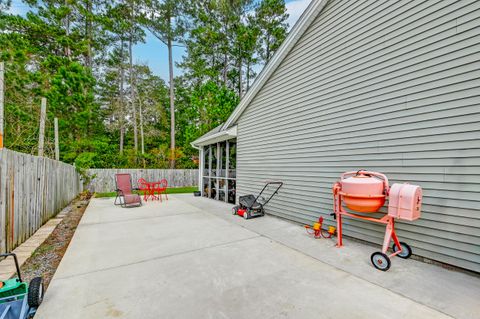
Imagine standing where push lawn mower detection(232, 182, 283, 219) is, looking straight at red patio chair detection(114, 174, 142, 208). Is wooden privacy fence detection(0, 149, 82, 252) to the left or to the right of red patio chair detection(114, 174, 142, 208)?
left

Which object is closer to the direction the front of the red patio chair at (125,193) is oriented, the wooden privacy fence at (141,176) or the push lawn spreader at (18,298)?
the push lawn spreader

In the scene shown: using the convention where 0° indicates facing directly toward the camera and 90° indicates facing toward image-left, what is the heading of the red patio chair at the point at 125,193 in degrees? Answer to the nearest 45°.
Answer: approximately 315°

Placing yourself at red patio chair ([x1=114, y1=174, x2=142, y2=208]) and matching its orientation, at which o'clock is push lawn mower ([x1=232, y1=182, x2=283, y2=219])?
The push lawn mower is roughly at 12 o'clock from the red patio chair.

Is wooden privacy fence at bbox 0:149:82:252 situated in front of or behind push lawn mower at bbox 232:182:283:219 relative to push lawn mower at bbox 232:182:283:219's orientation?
in front

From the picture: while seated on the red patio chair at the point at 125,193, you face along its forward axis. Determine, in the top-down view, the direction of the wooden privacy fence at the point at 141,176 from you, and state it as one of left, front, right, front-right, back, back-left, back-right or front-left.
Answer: back-left

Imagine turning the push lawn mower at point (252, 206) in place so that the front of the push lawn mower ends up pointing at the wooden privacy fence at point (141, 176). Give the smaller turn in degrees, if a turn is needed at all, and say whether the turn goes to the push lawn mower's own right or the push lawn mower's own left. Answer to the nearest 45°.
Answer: approximately 90° to the push lawn mower's own right

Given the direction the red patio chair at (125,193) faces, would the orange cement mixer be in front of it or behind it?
in front

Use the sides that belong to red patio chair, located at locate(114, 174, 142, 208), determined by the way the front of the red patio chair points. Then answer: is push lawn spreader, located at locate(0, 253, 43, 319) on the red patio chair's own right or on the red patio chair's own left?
on the red patio chair's own right

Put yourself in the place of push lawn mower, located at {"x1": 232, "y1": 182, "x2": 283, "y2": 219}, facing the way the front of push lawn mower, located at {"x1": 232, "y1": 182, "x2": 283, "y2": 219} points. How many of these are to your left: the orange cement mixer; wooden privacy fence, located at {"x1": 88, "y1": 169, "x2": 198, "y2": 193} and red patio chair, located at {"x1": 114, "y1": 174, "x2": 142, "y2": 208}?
1

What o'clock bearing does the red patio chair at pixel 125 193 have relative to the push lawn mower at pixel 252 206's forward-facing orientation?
The red patio chair is roughly at 2 o'clock from the push lawn mower.
